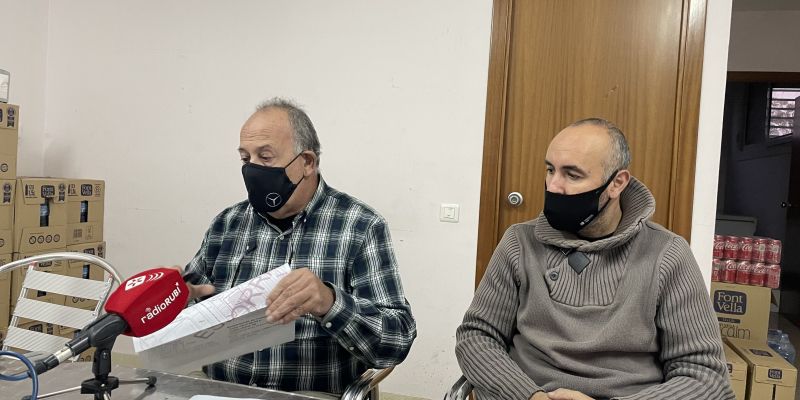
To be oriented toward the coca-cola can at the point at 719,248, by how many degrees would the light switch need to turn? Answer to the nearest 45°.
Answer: approximately 135° to its left

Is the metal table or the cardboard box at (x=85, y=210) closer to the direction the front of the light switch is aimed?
the metal table

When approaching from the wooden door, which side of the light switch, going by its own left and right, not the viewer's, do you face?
left

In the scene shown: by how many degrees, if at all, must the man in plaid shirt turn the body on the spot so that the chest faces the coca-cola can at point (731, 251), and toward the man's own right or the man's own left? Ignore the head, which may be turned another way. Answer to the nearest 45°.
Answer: approximately 180°

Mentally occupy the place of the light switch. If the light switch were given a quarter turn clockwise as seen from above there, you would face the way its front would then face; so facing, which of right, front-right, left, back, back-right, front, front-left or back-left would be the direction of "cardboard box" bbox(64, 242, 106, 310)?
front

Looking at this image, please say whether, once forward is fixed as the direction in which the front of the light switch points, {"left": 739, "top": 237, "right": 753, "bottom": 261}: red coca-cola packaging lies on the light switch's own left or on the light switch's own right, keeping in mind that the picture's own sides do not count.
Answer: on the light switch's own left

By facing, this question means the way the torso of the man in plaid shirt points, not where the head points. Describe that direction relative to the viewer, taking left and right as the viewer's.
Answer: facing the viewer and to the left of the viewer

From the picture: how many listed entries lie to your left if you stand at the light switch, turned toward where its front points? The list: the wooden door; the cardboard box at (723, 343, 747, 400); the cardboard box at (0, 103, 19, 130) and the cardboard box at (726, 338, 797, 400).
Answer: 3

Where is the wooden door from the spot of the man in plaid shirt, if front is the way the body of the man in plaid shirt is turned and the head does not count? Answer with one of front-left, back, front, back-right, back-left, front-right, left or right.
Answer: back

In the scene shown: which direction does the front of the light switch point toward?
toward the camera

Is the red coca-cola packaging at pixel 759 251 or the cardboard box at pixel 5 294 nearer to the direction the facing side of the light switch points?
the cardboard box

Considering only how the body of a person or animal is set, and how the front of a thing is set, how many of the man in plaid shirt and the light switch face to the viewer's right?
0

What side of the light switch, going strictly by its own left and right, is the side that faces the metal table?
front
